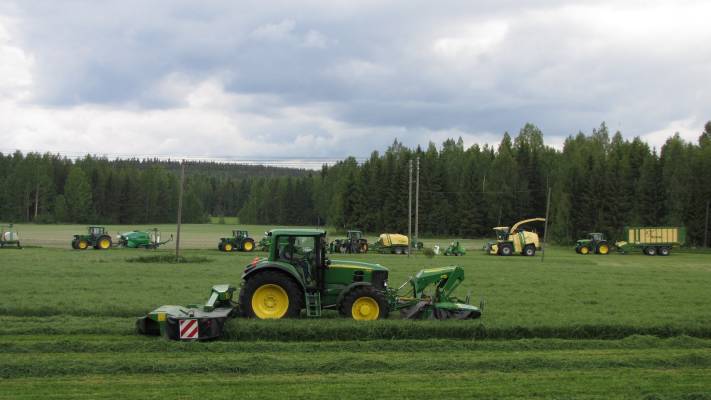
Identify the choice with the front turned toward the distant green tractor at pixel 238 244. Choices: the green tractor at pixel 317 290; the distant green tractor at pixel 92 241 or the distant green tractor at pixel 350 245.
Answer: the distant green tractor at pixel 350 245

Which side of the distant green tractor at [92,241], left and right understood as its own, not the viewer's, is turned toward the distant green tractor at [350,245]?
back

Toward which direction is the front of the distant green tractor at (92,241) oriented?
to the viewer's left

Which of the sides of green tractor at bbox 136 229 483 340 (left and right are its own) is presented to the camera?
right

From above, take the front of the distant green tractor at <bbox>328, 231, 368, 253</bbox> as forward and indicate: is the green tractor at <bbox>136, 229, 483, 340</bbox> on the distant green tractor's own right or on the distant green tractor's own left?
on the distant green tractor's own left

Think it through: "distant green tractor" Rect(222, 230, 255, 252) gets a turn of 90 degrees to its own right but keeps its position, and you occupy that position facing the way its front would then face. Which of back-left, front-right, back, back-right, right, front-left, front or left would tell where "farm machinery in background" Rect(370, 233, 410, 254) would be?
right

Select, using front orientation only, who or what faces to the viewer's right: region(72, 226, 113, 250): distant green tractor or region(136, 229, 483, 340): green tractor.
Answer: the green tractor

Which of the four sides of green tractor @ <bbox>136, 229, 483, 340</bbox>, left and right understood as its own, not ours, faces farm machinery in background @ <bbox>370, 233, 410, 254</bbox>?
left

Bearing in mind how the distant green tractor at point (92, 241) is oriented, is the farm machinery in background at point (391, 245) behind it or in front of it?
behind

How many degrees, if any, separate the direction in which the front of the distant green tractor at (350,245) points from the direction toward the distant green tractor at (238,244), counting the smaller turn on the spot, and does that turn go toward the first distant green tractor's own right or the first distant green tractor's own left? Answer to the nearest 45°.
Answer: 0° — it already faces it

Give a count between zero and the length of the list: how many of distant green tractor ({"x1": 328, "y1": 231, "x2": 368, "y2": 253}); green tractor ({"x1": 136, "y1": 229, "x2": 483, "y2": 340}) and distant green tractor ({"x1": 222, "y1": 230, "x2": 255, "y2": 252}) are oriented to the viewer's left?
2

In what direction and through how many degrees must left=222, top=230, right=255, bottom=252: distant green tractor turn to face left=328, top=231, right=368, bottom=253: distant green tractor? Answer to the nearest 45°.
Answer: approximately 180°

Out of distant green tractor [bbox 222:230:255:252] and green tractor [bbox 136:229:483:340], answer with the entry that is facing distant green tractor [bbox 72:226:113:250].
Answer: distant green tractor [bbox 222:230:255:252]
